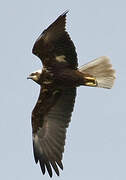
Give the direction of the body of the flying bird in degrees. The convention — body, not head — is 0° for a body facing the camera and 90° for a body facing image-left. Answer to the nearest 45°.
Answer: approximately 90°
